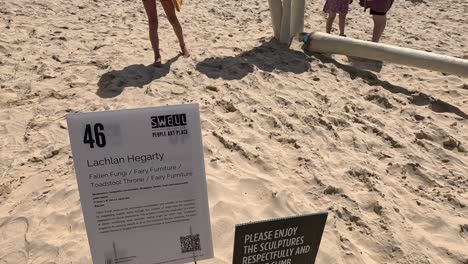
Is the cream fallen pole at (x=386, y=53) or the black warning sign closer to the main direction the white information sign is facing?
the black warning sign

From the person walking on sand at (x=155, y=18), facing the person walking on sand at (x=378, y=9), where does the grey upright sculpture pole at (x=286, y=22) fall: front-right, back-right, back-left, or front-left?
front-left

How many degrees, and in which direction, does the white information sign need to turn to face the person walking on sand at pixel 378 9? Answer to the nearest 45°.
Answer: approximately 135° to its left

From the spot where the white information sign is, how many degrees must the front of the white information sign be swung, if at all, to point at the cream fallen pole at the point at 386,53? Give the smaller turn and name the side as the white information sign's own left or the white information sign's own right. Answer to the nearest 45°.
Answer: approximately 135° to the white information sign's own left

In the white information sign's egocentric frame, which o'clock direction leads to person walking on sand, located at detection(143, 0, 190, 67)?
The person walking on sand is roughly at 6 o'clock from the white information sign.

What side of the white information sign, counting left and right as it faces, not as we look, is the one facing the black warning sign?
left

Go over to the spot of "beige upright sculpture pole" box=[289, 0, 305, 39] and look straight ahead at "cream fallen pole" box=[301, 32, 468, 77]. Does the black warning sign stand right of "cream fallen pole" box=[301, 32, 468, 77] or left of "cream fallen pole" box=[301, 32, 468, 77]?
right

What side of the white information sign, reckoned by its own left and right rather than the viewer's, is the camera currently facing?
front

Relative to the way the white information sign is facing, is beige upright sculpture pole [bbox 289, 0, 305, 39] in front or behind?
behind

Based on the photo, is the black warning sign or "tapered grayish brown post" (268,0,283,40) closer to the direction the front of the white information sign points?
the black warning sign

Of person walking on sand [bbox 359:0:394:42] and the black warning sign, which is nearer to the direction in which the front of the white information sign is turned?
the black warning sign

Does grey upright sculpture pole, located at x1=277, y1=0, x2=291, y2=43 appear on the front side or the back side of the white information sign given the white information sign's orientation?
on the back side

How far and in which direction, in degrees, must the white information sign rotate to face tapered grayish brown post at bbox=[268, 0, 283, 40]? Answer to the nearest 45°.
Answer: approximately 135° to its left

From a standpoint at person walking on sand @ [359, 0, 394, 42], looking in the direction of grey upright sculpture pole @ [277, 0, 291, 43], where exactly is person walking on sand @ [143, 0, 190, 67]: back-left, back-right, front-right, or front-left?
front-left
